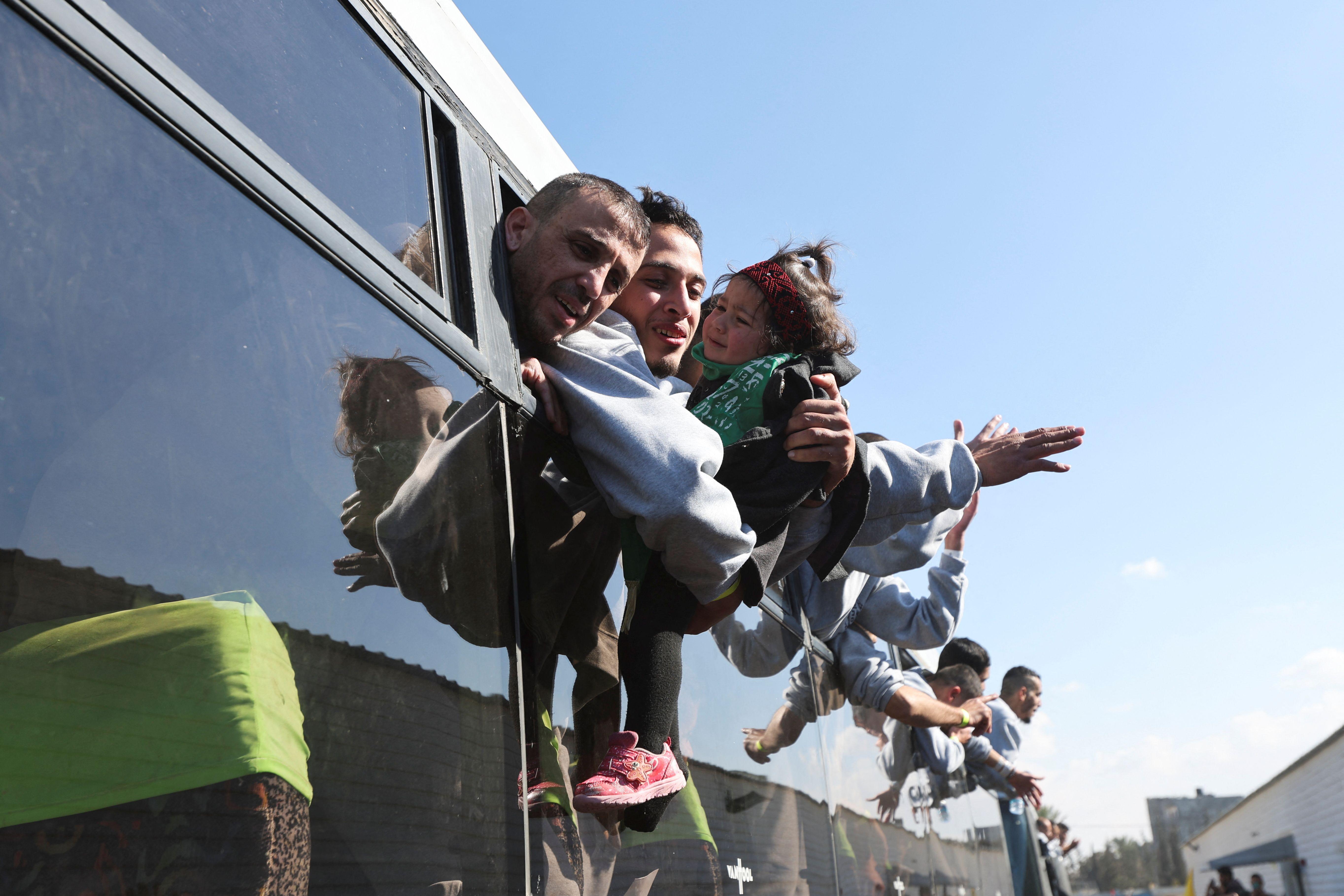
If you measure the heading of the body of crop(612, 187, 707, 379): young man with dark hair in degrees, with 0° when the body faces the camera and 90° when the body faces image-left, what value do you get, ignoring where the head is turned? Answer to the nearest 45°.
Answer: approximately 315°

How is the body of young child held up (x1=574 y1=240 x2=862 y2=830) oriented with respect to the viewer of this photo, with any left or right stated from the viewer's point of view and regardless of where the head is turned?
facing the viewer and to the left of the viewer

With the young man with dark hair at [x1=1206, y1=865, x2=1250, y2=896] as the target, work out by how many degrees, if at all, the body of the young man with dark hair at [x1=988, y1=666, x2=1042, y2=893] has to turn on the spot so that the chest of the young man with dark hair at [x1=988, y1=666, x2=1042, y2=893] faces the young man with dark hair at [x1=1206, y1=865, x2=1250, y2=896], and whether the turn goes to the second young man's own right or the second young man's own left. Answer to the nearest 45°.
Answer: approximately 90° to the second young man's own left

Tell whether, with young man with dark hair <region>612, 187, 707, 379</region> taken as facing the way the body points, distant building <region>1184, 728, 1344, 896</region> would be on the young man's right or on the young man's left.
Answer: on the young man's left

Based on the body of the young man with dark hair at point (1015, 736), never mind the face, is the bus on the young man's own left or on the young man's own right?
on the young man's own right

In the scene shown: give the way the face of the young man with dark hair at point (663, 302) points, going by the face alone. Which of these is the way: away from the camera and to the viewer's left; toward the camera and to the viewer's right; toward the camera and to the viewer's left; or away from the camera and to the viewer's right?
toward the camera and to the viewer's right

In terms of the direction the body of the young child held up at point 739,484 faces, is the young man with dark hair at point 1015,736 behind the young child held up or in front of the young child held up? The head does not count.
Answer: behind

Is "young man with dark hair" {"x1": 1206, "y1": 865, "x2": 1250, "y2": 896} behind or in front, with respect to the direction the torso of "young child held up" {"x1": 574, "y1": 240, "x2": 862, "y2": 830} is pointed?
behind
